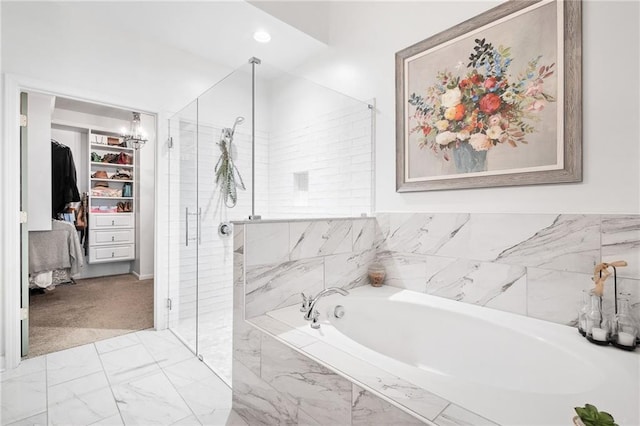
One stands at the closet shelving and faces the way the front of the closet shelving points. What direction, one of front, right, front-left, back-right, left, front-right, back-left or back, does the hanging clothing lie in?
right

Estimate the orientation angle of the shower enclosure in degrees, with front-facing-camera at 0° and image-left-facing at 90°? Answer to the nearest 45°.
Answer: approximately 45°

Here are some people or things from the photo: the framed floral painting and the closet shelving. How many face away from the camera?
0

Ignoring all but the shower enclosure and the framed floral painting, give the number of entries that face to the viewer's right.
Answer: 0

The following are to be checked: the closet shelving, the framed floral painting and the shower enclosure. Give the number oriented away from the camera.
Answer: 0

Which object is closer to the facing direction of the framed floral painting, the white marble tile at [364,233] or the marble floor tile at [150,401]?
the marble floor tile

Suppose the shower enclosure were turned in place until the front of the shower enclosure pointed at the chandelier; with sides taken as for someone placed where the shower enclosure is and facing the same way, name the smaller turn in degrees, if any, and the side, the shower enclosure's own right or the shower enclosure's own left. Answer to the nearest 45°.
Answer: approximately 90° to the shower enclosure's own right

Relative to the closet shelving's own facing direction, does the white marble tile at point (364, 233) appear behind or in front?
in front

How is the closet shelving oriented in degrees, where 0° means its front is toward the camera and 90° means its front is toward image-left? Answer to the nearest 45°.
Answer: approximately 315°
